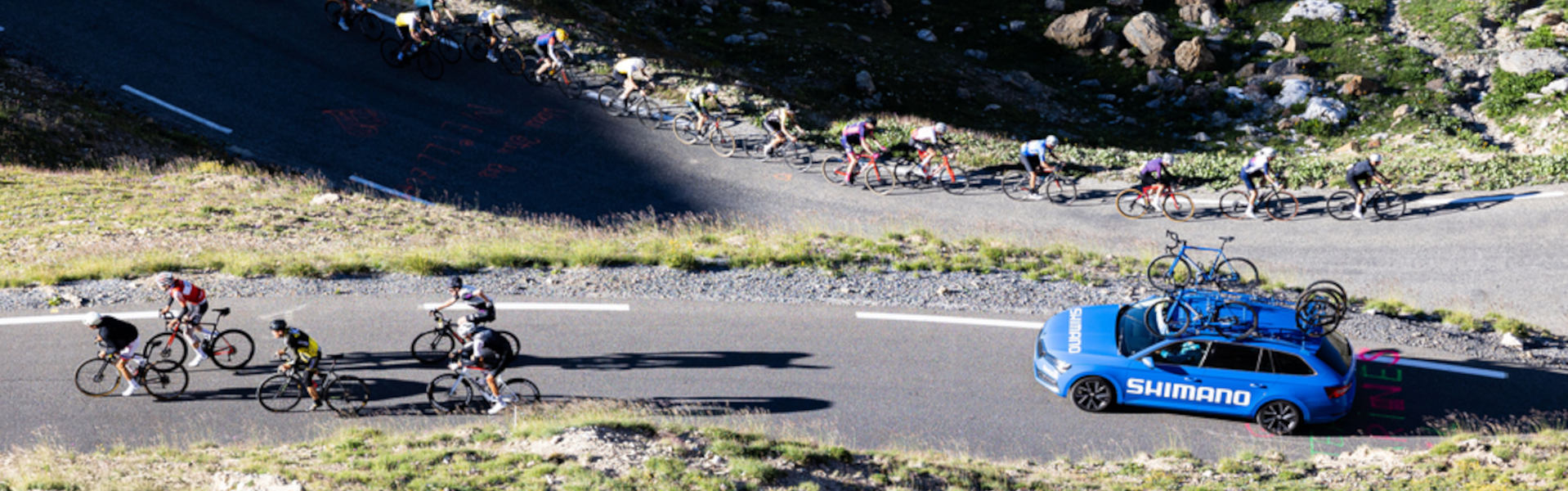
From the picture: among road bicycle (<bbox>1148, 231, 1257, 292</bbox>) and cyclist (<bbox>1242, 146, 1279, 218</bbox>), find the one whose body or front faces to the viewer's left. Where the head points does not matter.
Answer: the road bicycle

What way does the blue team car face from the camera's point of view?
to the viewer's left

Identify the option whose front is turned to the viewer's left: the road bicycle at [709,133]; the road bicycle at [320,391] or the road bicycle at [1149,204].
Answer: the road bicycle at [320,391]

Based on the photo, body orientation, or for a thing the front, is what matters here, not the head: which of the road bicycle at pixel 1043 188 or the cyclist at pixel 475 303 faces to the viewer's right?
the road bicycle

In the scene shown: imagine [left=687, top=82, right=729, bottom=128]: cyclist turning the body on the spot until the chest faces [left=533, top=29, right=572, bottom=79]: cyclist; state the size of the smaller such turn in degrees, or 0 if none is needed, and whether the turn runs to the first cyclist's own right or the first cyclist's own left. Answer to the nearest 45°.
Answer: approximately 180°

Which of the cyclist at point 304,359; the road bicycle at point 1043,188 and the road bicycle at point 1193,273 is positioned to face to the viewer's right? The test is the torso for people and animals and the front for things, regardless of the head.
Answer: the road bicycle at point 1043,188

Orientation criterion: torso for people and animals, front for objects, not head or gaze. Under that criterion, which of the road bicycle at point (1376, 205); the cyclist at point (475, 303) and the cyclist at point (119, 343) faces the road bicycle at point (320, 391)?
the cyclist at point (475, 303)

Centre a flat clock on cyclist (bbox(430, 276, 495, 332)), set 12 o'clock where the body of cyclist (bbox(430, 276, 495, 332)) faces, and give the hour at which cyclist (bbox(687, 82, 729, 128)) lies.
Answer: cyclist (bbox(687, 82, 729, 128)) is roughly at 4 o'clock from cyclist (bbox(430, 276, 495, 332)).

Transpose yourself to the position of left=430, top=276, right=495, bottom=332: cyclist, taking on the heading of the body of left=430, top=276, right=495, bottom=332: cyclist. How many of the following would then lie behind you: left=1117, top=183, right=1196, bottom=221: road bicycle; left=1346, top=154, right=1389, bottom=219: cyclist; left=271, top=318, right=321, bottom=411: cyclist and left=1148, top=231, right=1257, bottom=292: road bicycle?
3

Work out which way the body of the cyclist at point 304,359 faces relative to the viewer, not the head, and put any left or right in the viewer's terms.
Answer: facing to the left of the viewer

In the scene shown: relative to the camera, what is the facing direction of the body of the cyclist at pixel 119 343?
to the viewer's left

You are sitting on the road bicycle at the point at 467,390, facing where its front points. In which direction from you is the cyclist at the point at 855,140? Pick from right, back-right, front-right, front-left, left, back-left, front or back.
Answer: back-right

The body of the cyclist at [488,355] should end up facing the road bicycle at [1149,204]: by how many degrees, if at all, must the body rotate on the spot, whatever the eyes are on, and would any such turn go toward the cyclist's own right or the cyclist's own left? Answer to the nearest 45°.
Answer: approximately 180°

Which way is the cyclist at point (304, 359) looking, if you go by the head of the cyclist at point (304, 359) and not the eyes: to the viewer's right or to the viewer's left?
to the viewer's left

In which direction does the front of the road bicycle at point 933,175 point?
to the viewer's right

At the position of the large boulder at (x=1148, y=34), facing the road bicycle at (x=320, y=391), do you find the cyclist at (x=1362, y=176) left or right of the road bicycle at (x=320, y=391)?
left

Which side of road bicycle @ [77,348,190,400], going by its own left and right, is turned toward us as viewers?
left
